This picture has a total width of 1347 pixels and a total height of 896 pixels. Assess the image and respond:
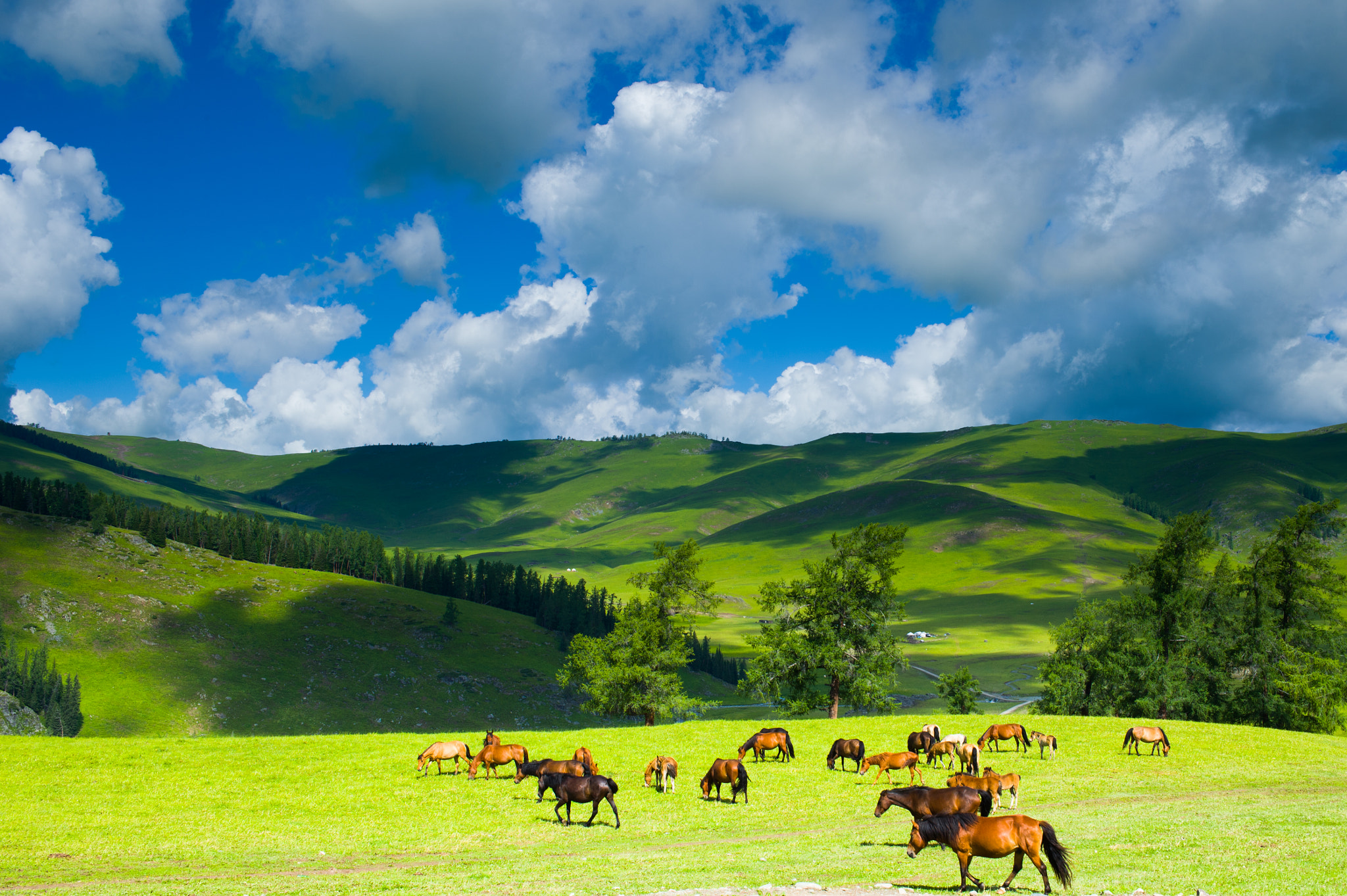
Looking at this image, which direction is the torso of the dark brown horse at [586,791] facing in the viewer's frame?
to the viewer's left

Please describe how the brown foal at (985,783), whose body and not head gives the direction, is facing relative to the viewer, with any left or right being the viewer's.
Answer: facing to the left of the viewer

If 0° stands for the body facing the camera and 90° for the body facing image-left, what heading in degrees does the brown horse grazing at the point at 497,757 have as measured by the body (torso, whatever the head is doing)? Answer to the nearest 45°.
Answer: approximately 90°

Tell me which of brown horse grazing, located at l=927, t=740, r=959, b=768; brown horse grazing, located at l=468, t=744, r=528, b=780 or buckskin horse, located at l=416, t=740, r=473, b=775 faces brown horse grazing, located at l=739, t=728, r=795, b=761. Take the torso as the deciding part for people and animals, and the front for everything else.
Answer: brown horse grazing, located at l=927, t=740, r=959, b=768

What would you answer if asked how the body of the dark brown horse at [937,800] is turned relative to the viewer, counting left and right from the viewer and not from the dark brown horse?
facing to the left of the viewer

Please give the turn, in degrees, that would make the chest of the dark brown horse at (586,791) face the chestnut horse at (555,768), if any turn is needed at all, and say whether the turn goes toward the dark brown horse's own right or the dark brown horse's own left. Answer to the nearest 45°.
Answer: approximately 90° to the dark brown horse's own right

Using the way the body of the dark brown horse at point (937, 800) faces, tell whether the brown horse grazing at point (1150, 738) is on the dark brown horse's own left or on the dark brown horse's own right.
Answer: on the dark brown horse's own right

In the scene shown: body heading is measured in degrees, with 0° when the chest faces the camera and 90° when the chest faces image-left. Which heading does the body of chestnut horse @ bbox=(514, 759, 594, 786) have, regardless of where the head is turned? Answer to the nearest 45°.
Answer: approximately 90°

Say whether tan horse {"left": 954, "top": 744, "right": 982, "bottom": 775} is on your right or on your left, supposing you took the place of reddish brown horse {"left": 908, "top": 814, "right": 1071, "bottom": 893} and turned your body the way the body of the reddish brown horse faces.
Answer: on your right
